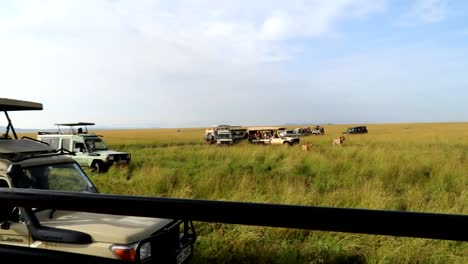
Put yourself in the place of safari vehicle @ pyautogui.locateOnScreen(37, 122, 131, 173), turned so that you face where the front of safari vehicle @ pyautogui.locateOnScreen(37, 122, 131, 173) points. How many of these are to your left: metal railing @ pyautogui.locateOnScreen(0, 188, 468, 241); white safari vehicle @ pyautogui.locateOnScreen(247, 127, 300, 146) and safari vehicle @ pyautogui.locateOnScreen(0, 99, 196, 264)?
1

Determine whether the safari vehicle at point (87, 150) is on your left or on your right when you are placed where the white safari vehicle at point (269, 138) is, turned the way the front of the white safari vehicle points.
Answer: on your right

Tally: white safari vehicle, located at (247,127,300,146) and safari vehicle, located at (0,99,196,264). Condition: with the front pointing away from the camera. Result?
0

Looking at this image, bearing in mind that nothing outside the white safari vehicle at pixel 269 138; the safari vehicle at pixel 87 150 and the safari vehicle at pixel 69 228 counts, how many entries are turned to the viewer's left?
0

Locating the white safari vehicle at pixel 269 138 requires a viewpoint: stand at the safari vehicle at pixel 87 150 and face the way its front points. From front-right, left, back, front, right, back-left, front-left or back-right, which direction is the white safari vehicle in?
left

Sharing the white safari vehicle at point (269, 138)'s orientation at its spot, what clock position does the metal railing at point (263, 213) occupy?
The metal railing is roughly at 3 o'clock from the white safari vehicle.

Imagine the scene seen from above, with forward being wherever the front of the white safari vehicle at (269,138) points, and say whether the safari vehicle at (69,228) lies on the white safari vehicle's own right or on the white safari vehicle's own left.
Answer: on the white safari vehicle's own right

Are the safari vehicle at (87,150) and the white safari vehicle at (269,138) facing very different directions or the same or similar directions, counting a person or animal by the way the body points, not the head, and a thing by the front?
same or similar directions

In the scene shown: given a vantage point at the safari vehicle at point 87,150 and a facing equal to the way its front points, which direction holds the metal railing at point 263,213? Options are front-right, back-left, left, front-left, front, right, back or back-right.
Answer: front-right

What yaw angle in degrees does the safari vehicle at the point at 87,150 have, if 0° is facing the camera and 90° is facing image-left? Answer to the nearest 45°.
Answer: approximately 315°

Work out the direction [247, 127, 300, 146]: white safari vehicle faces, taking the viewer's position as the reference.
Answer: facing to the right of the viewer

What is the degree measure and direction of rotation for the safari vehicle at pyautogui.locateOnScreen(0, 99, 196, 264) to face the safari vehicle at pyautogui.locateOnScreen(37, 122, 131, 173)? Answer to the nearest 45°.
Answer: approximately 135° to its left
